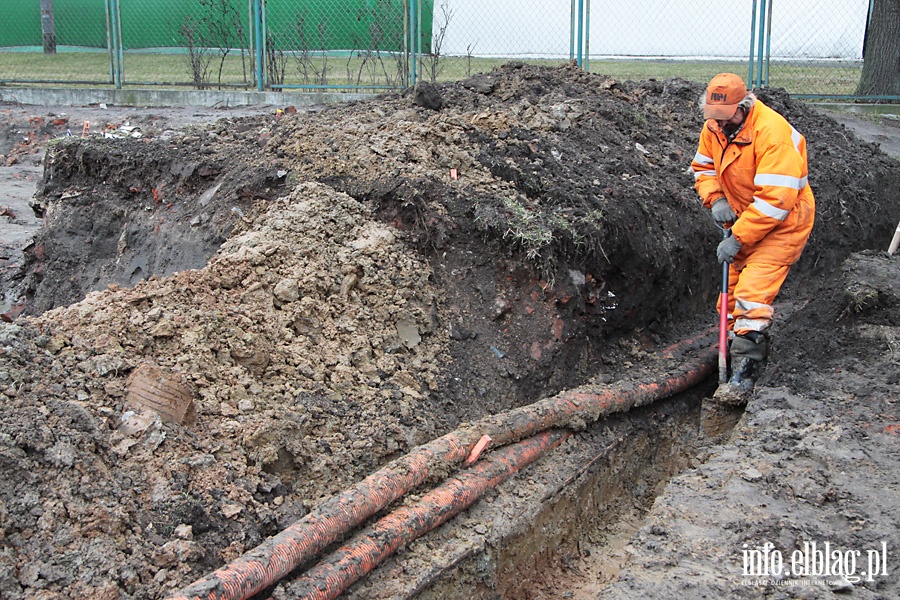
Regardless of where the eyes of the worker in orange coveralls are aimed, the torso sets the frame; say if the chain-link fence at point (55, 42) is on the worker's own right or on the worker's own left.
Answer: on the worker's own right

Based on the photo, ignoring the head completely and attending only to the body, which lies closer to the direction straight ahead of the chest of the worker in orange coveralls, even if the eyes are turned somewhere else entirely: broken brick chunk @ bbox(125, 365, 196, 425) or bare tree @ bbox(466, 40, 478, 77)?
the broken brick chunk

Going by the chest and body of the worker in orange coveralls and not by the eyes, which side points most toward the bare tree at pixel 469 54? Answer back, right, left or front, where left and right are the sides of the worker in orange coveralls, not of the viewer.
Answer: right

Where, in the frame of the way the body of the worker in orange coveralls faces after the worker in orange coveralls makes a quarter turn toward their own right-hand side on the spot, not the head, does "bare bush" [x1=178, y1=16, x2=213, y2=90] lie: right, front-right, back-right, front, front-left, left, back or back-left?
front

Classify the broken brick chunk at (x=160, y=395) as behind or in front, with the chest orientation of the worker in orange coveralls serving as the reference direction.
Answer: in front

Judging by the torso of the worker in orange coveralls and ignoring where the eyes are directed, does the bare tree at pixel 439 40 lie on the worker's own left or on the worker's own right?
on the worker's own right

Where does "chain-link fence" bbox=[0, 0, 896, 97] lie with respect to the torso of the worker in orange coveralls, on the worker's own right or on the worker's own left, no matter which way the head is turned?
on the worker's own right

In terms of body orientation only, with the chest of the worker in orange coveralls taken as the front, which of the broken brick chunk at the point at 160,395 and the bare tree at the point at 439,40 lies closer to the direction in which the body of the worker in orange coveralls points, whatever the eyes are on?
the broken brick chunk

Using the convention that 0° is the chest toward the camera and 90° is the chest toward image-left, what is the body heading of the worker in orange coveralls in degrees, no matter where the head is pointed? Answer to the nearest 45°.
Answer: approximately 45°

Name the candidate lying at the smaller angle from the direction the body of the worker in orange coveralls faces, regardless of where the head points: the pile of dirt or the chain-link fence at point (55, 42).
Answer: the pile of dirt
